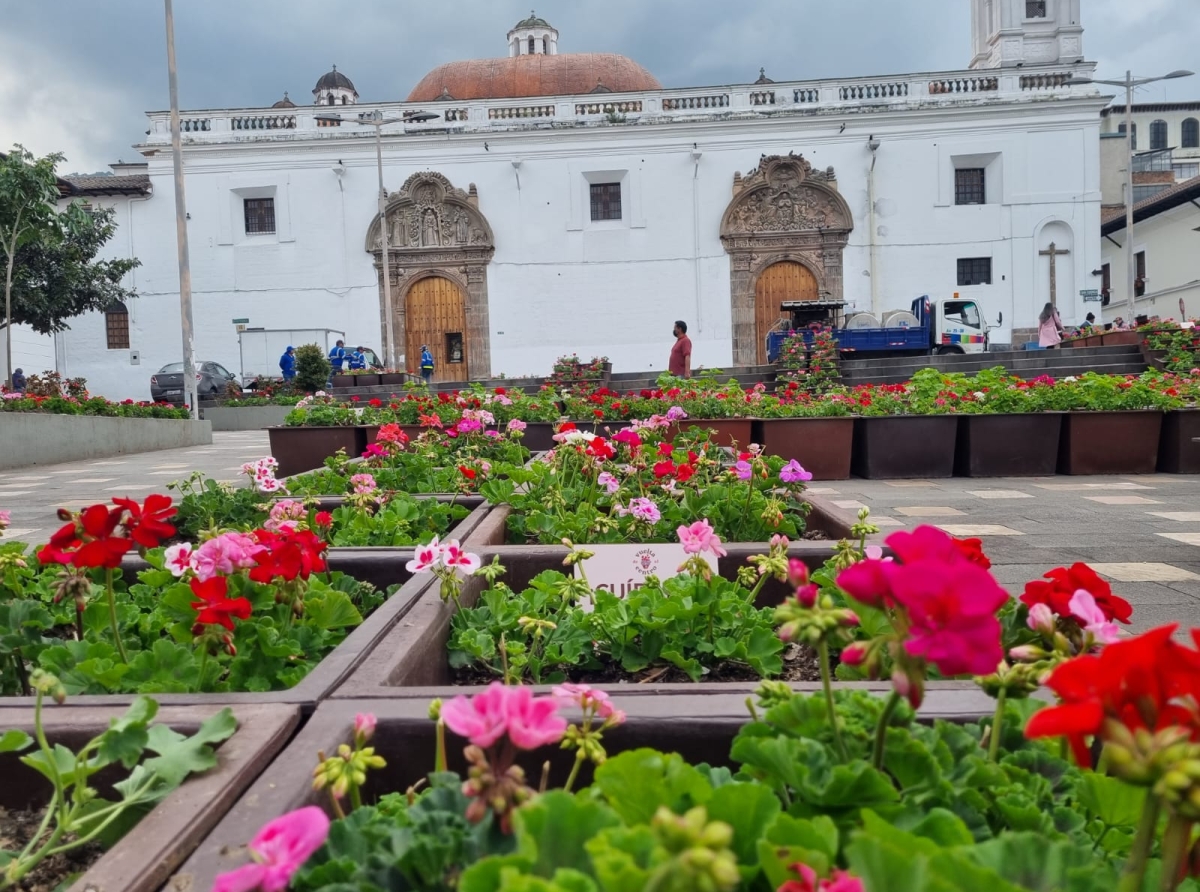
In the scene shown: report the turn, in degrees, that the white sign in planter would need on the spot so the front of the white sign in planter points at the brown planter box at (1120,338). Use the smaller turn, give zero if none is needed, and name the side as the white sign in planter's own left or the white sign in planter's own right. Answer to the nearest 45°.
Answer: approximately 135° to the white sign in planter's own left

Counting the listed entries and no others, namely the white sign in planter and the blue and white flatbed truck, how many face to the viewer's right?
1

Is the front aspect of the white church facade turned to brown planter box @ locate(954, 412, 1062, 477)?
yes

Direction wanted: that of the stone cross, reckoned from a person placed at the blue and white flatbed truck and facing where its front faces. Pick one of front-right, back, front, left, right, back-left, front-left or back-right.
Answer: front-left

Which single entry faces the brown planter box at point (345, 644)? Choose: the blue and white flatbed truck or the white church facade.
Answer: the white church facade

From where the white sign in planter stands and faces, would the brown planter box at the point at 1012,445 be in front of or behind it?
behind

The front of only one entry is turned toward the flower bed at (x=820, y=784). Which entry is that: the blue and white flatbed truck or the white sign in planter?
the white sign in planter

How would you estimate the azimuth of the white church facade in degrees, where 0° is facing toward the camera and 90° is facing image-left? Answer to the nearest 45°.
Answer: approximately 0°

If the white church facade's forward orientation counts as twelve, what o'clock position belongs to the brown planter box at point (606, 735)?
The brown planter box is roughly at 12 o'clock from the white church facade.

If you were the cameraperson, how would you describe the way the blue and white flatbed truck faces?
facing to the right of the viewer

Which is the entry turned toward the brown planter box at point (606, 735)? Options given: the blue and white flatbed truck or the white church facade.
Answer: the white church facade

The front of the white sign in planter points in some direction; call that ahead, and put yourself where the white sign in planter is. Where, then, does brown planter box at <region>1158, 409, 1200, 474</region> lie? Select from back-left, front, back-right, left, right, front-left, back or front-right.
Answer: back-left

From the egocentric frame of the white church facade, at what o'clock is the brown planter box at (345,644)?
The brown planter box is roughly at 12 o'clock from the white church facade.

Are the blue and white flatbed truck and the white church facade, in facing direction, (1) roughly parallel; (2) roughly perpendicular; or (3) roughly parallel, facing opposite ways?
roughly perpendicular
